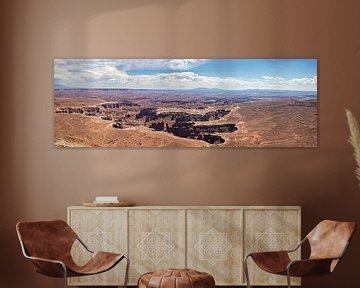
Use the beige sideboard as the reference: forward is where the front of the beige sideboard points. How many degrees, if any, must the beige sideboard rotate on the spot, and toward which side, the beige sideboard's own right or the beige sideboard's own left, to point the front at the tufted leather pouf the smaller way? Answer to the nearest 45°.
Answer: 0° — it already faces it

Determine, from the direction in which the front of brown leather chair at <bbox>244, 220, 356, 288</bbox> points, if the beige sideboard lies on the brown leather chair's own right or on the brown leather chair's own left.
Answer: on the brown leather chair's own right

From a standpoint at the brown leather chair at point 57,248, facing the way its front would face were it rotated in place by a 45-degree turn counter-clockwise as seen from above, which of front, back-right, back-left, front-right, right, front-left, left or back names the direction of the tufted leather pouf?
front-right

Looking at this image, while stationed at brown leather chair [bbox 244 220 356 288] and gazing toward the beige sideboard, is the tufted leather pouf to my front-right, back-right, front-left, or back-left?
front-left

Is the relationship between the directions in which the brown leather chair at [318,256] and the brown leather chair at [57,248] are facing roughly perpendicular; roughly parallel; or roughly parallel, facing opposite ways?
roughly perpendicular

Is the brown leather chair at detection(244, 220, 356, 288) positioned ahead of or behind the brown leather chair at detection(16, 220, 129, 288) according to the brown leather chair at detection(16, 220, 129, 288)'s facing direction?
ahead

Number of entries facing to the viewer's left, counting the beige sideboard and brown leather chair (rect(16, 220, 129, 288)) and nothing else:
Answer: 0

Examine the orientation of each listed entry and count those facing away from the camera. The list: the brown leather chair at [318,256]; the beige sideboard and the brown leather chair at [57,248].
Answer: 0

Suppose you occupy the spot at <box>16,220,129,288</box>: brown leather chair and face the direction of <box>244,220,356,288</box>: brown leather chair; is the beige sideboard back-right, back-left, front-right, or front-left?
front-left

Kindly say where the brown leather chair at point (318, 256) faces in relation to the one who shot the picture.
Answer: facing the viewer and to the left of the viewer

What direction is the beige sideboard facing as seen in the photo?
toward the camera

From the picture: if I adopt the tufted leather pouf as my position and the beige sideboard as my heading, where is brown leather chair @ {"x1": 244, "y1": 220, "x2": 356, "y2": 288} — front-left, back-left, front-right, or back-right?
front-right

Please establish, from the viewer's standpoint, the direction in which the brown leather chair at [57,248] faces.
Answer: facing the viewer and to the right of the viewer

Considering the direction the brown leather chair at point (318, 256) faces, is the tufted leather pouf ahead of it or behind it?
ahead
